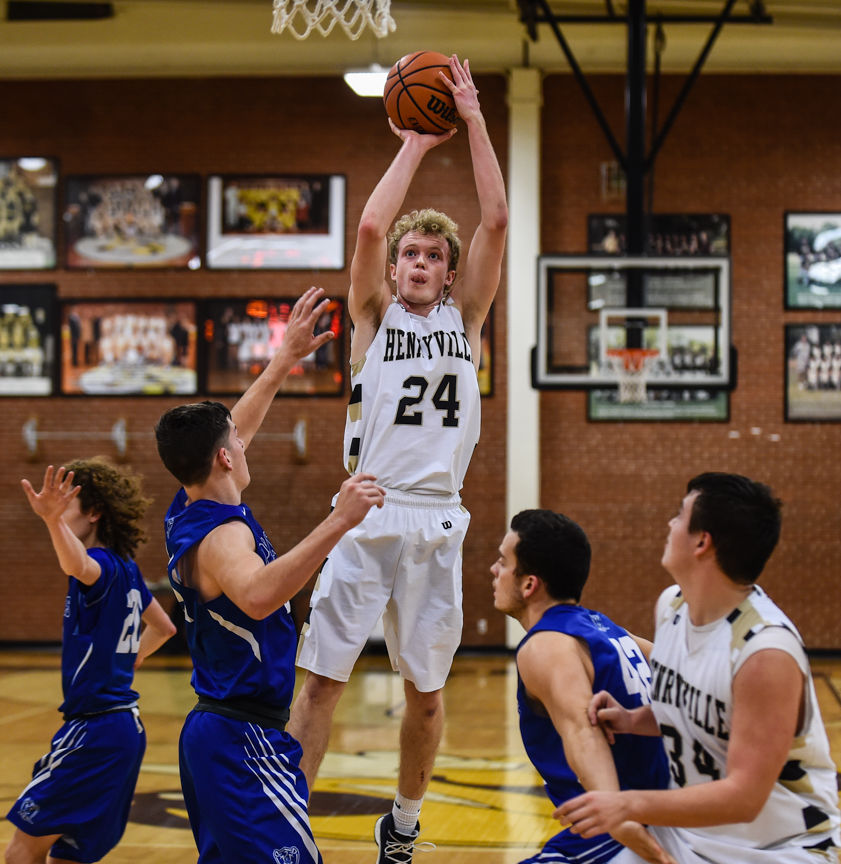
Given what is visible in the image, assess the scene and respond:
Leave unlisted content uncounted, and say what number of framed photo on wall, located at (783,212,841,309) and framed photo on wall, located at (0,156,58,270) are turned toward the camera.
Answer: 2

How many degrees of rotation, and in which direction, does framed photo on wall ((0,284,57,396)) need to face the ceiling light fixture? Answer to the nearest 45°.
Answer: approximately 45° to its left

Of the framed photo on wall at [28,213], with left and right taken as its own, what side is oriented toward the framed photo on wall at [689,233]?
left

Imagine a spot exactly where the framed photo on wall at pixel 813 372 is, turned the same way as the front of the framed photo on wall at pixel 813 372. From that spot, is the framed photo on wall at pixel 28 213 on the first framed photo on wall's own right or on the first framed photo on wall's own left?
on the first framed photo on wall's own right

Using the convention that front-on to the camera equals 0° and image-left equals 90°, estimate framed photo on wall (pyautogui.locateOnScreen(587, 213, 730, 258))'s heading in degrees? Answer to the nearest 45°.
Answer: approximately 0°

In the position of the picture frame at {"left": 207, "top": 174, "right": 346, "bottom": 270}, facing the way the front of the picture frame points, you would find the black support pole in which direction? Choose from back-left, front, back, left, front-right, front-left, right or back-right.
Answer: front-left

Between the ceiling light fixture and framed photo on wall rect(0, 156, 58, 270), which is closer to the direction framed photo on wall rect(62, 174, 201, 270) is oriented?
the ceiling light fixture

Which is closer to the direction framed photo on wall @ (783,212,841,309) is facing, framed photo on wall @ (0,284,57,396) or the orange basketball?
the orange basketball

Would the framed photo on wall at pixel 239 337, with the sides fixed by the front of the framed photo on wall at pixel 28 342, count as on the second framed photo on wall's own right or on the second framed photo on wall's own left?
on the second framed photo on wall's own left

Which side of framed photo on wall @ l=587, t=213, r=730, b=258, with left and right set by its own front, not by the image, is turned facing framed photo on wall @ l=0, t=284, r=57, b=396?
right
